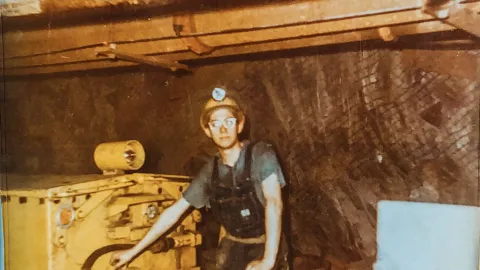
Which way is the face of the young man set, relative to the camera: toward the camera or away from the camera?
toward the camera

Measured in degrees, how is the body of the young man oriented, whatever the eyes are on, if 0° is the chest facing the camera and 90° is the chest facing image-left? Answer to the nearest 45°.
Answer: approximately 0°
